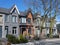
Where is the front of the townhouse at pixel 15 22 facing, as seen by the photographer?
facing the viewer and to the right of the viewer
